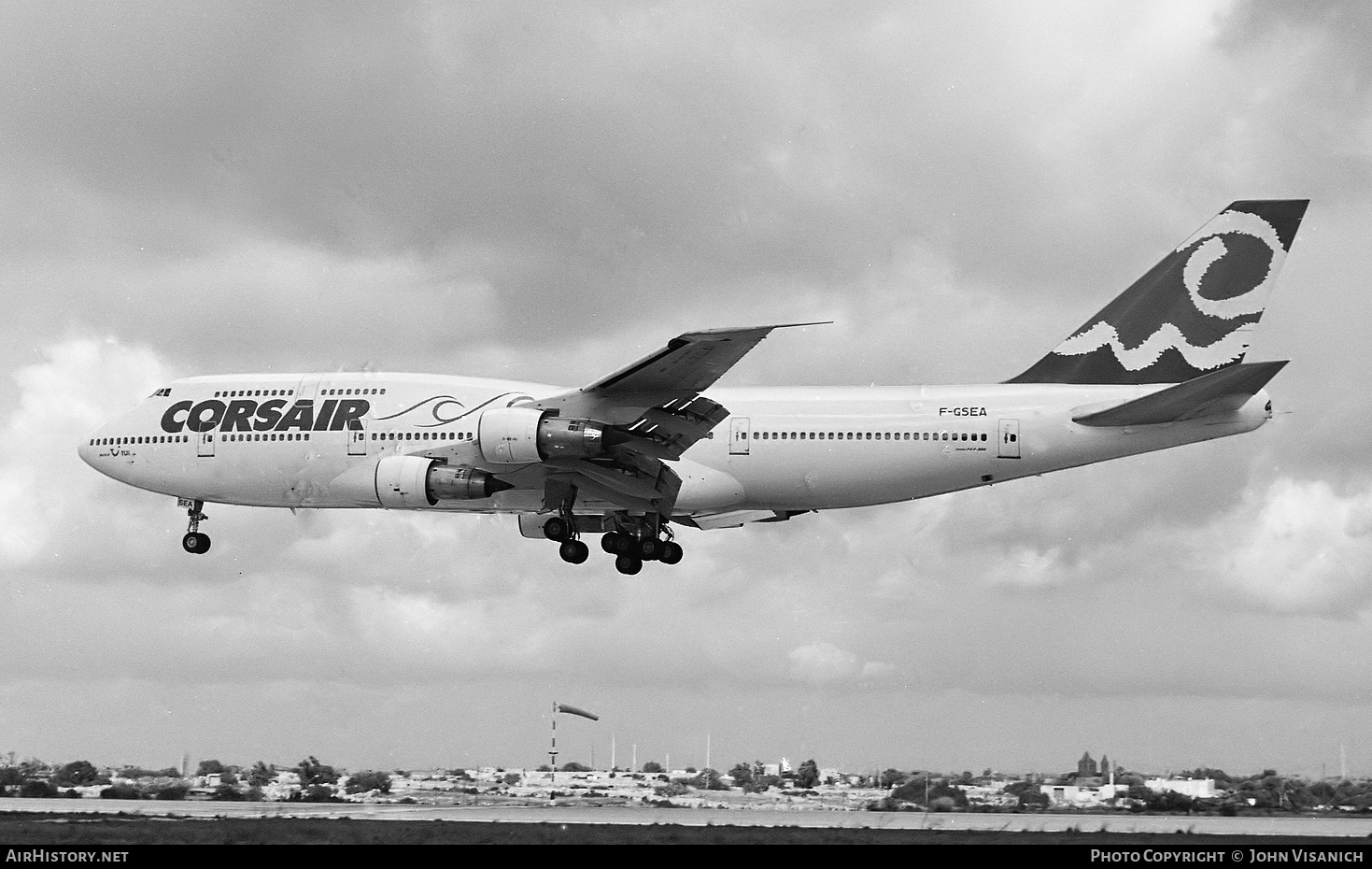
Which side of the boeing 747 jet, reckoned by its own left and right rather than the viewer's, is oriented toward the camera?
left
